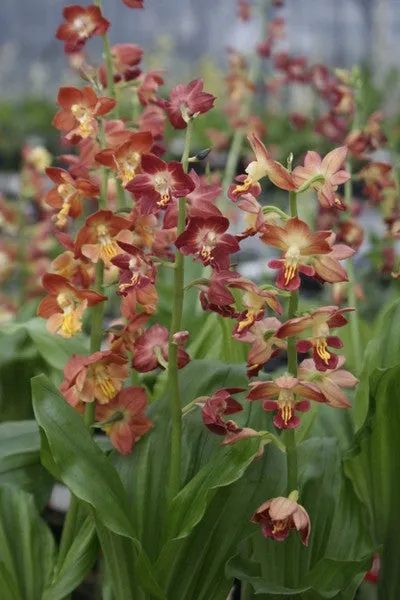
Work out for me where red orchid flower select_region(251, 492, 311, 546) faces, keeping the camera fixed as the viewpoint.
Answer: facing the viewer and to the left of the viewer

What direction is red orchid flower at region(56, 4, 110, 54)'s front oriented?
toward the camera

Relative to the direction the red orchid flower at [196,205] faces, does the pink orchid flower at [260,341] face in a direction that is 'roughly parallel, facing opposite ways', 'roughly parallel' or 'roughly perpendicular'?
roughly parallel
